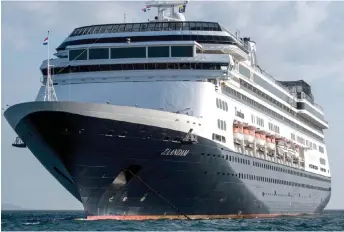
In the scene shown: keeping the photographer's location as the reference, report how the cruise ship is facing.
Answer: facing the viewer and to the left of the viewer
